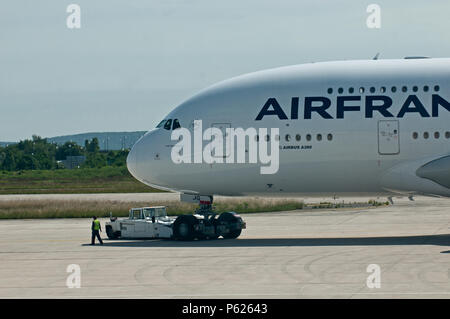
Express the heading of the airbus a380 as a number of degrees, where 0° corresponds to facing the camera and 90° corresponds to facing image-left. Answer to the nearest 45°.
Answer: approximately 90°
